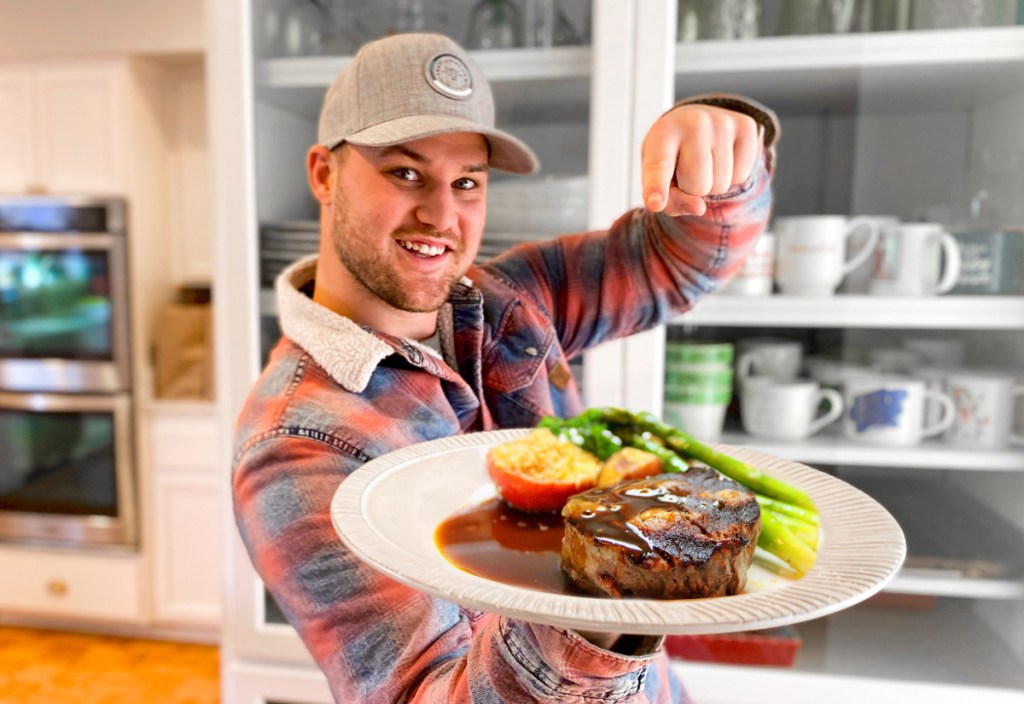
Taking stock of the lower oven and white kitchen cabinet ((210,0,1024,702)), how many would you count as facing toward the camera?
2

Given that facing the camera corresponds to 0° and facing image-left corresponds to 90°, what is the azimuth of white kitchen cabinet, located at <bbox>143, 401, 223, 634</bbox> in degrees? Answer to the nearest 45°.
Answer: approximately 0°

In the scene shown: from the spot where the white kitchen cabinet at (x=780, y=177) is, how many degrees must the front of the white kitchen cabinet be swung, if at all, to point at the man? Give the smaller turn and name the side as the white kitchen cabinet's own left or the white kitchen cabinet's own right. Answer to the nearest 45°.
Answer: approximately 45° to the white kitchen cabinet's own right

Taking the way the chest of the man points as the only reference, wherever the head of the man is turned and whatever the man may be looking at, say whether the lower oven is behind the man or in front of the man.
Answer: behind
